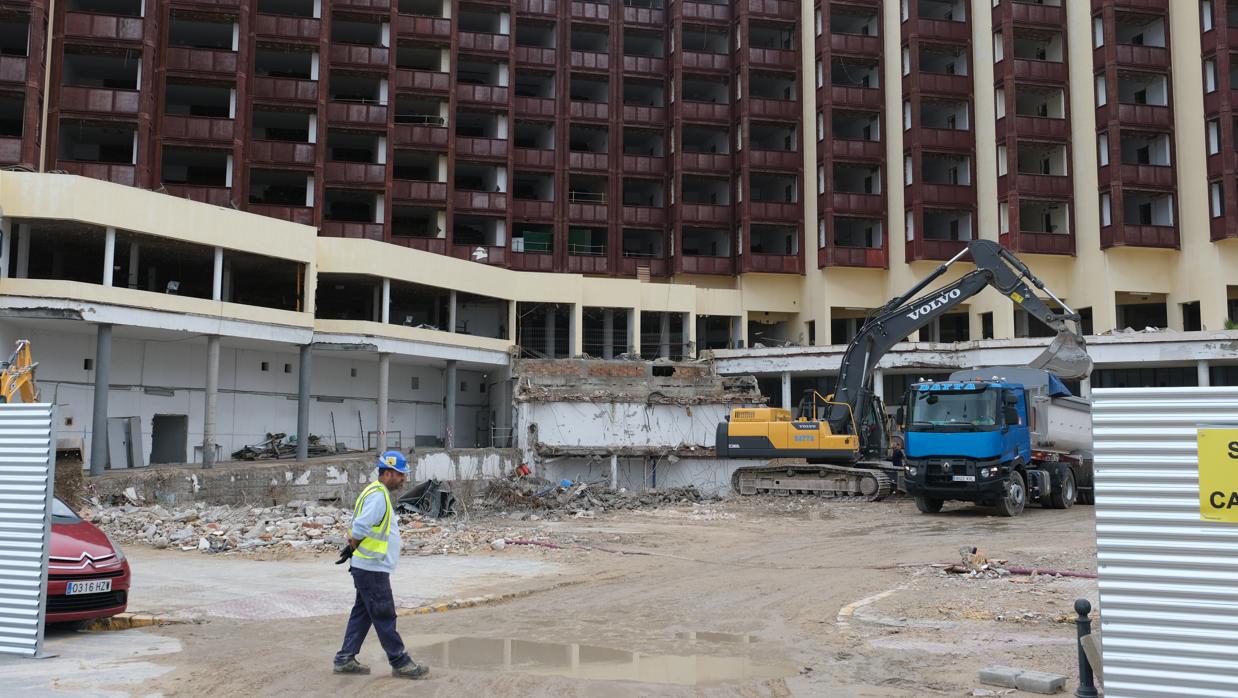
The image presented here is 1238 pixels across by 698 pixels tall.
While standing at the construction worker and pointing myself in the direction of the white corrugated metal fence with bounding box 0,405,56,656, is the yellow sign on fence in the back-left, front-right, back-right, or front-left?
back-left

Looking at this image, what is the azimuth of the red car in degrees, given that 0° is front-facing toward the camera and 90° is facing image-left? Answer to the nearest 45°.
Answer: approximately 315°

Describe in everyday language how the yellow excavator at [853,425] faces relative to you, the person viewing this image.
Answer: facing to the right of the viewer

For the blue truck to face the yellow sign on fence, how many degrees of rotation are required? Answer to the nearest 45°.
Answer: approximately 45° to its left

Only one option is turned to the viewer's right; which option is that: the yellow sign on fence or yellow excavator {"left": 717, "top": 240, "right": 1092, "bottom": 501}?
the yellow excavator
